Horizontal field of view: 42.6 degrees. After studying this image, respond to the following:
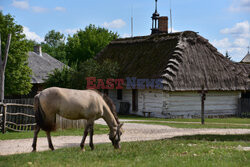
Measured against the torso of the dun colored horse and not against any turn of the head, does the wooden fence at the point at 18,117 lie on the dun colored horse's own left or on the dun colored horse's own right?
on the dun colored horse's own left

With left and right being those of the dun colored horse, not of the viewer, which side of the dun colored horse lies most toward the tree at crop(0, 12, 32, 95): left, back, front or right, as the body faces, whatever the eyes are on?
left

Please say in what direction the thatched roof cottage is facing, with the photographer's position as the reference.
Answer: facing the viewer and to the left of the viewer

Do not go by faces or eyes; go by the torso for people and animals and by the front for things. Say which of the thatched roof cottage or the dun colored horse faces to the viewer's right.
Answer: the dun colored horse

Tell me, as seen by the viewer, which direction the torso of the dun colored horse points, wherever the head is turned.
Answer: to the viewer's right

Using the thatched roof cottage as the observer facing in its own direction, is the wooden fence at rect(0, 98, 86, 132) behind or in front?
in front

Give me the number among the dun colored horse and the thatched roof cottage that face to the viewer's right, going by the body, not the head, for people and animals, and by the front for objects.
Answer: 1
